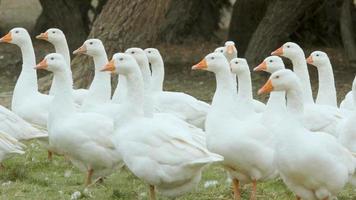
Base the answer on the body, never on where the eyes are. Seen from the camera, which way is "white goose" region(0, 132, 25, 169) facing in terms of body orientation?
to the viewer's left

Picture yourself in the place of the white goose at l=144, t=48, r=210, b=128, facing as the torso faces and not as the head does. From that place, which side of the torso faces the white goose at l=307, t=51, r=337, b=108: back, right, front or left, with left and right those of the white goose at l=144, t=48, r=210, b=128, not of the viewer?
back

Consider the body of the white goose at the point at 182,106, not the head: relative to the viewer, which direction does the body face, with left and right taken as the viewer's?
facing to the left of the viewer

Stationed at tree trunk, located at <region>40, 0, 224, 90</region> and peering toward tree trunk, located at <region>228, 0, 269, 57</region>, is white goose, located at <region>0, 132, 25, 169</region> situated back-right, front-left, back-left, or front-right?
back-right

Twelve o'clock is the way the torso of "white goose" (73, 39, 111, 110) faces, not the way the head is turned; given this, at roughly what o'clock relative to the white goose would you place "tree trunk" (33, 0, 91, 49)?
The tree trunk is roughly at 3 o'clock from the white goose.

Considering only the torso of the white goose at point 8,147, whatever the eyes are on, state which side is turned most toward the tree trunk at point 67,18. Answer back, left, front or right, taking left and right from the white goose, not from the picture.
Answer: right

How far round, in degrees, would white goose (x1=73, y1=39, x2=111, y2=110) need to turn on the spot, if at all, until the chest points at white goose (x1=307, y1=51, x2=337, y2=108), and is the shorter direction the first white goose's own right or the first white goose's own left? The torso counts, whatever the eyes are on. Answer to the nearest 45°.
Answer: approximately 180°

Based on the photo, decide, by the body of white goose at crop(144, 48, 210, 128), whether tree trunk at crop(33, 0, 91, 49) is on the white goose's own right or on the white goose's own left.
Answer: on the white goose's own right

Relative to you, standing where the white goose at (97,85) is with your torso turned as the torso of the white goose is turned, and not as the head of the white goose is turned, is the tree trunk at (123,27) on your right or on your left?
on your right

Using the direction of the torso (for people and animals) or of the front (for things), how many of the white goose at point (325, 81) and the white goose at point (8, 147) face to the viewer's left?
2

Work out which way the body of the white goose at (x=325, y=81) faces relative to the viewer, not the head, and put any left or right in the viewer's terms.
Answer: facing to the left of the viewer

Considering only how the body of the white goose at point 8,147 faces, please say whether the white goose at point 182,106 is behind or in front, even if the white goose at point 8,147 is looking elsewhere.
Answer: behind

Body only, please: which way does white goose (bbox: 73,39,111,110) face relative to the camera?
to the viewer's left

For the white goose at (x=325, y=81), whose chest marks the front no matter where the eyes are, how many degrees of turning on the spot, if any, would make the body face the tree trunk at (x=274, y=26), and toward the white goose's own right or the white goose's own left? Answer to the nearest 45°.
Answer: approximately 90° to the white goose's own right
